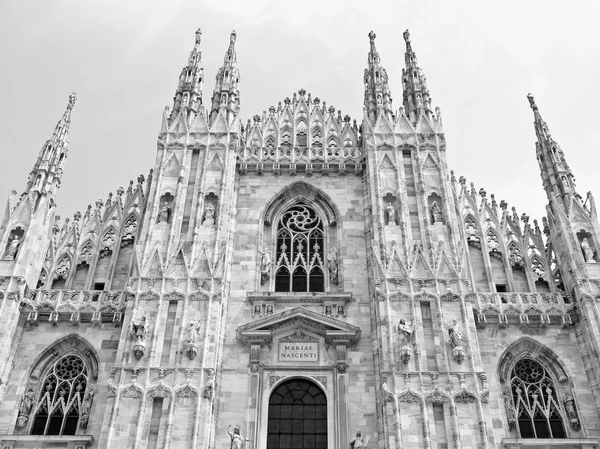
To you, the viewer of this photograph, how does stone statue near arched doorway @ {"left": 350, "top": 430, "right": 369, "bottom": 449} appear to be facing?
facing the viewer

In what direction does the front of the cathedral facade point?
toward the camera

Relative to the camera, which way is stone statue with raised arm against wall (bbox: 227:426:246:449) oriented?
toward the camera

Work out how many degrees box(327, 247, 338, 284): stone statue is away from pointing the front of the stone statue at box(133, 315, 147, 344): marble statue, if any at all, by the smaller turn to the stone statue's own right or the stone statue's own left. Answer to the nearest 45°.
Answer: approximately 45° to the stone statue's own right

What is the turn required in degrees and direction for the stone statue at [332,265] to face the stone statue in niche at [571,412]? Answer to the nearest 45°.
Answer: approximately 135° to its left

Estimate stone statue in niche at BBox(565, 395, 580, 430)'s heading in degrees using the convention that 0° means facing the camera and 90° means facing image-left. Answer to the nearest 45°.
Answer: approximately 45°

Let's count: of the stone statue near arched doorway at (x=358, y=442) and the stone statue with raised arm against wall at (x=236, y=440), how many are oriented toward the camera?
2

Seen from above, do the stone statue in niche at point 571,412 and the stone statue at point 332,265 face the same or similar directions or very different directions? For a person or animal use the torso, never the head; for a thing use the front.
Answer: same or similar directions

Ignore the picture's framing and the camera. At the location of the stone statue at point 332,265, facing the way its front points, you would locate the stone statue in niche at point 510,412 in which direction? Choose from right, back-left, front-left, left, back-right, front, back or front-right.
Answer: back-left

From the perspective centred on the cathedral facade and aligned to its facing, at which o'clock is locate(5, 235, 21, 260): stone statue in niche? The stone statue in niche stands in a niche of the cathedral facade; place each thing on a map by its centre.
The stone statue in niche is roughly at 3 o'clock from the cathedral facade.

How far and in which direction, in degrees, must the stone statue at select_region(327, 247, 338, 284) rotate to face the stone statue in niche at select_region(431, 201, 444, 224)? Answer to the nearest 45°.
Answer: approximately 135° to its left
